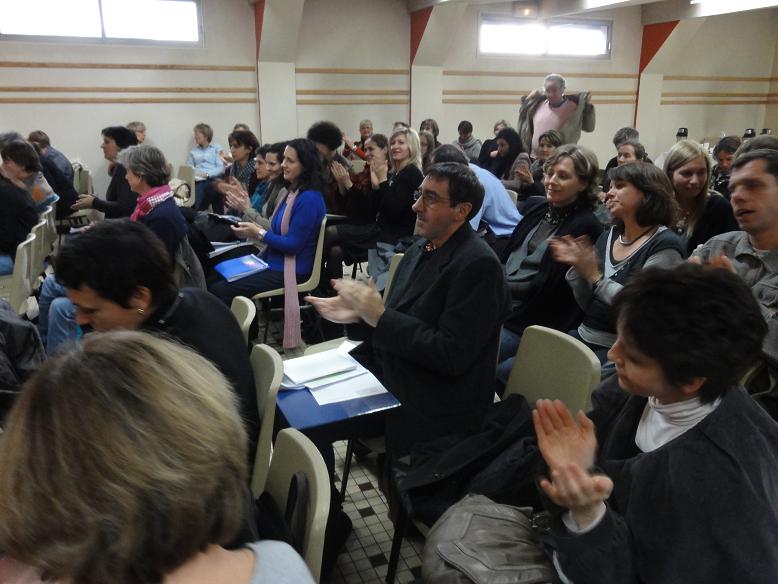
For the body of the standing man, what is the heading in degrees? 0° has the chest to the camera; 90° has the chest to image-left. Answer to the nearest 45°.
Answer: approximately 0°

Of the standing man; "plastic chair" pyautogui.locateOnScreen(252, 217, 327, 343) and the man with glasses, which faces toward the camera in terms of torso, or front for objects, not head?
the standing man

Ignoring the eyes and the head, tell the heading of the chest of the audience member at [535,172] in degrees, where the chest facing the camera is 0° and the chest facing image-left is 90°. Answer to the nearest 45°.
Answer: approximately 45°

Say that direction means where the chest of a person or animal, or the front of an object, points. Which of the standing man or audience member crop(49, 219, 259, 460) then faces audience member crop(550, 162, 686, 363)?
the standing man

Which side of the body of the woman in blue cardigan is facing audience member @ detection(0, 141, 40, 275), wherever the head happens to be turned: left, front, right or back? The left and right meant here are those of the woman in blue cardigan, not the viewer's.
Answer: front

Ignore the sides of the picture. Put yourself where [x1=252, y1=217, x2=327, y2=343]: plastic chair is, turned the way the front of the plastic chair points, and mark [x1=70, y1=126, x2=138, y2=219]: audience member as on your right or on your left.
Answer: on your right

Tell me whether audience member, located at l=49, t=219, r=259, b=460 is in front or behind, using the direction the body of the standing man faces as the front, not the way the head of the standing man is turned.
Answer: in front

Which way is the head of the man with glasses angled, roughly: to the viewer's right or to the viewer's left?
to the viewer's left

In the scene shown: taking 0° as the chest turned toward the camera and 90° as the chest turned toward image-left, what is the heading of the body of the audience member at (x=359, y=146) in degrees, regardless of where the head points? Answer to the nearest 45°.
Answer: approximately 45°

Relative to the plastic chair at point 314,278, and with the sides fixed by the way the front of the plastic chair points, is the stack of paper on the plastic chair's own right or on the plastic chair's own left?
on the plastic chair's own left

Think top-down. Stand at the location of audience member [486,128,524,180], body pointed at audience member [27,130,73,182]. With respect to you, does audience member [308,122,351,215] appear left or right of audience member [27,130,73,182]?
left

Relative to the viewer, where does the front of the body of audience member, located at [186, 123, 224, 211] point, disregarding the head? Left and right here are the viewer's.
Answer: facing the viewer and to the left of the viewer
